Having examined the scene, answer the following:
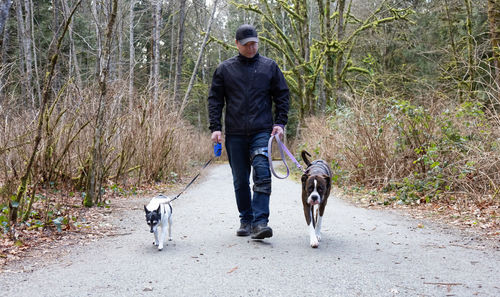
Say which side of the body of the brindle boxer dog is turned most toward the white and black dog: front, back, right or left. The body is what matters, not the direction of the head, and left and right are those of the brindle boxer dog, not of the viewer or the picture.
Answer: right

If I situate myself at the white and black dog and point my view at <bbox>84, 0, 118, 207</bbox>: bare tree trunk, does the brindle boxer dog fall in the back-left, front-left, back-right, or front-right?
back-right

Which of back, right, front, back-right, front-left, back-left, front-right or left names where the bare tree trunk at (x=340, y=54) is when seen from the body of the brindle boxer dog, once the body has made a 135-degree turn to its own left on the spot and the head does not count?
front-left

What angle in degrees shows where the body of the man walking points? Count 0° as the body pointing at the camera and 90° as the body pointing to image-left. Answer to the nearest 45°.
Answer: approximately 0°

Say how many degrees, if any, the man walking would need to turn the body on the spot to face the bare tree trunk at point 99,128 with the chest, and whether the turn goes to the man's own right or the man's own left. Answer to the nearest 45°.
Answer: approximately 135° to the man's own right

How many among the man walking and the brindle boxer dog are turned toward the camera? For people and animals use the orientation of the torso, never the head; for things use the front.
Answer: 2

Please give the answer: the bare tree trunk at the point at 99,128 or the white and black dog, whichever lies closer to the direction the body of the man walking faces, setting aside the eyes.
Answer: the white and black dog
